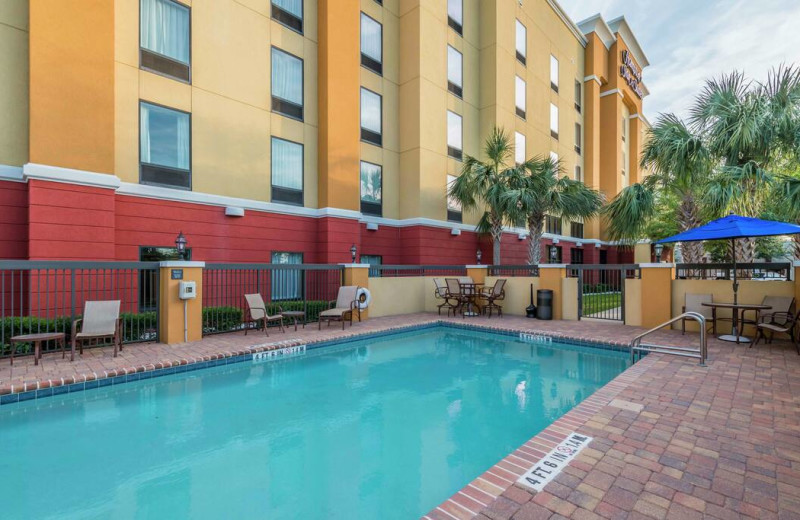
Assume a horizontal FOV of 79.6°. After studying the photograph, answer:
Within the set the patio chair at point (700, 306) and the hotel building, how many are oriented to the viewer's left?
0

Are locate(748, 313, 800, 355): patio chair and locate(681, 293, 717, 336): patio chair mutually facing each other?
yes

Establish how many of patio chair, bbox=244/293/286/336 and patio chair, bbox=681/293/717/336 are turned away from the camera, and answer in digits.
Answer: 0

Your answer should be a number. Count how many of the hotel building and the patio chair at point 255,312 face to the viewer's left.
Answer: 0

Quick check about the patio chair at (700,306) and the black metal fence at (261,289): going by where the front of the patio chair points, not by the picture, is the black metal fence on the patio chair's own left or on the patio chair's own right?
on the patio chair's own right

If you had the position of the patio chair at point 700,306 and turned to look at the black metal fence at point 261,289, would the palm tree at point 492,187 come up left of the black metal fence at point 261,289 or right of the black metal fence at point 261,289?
right

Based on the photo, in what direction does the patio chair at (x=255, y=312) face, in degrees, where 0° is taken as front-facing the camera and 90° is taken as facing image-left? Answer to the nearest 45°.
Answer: approximately 315°

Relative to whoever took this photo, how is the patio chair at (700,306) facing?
facing the viewer and to the right of the viewer

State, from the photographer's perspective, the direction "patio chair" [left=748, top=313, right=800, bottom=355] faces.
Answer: facing away from the viewer and to the left of the viewer
